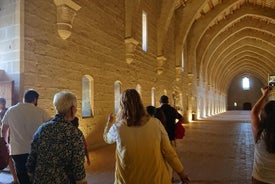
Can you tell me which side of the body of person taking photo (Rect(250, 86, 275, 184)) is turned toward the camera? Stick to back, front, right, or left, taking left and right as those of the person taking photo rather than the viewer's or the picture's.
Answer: back

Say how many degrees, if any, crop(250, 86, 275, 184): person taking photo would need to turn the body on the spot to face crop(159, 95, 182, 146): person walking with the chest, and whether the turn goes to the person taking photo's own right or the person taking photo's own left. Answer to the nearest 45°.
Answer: approximately 45° to the person taking photo's own left

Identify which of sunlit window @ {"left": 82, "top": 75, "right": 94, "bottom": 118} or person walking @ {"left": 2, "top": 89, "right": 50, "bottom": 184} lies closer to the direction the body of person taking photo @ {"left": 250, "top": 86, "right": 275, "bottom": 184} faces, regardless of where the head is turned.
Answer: the sunlit window

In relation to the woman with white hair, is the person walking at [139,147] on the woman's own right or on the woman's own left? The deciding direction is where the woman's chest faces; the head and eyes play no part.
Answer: on the woman's own right

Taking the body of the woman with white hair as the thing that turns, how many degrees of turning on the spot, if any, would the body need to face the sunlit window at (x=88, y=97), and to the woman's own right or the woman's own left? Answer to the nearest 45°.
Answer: approximately 45° to the woman's own left

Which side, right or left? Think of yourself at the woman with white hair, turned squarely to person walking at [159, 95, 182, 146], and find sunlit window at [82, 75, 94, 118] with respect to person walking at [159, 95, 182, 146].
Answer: left

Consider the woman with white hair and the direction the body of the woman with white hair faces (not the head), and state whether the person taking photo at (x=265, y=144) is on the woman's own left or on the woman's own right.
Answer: on the woman's own right

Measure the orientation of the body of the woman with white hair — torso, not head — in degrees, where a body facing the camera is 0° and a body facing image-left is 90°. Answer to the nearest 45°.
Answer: approximately 225°
